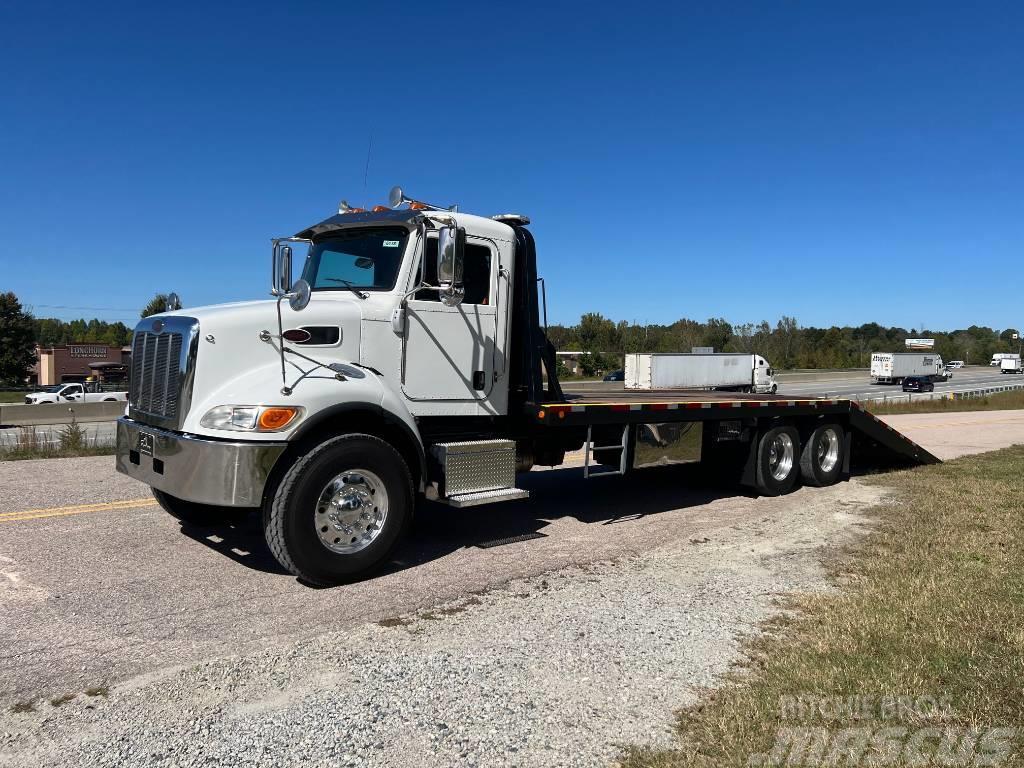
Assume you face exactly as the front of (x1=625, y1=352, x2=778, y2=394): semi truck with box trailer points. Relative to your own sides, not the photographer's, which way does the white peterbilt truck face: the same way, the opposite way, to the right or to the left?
the opposite way

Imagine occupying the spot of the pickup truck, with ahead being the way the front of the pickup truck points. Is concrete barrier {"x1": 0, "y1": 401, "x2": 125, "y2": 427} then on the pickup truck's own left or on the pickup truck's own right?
on the pickup truck's own left

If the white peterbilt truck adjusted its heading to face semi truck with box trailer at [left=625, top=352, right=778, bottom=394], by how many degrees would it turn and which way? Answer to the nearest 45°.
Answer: approximately 135° to its right

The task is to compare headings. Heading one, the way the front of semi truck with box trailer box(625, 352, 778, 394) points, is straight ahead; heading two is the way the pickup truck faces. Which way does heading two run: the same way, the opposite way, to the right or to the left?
the opposite way

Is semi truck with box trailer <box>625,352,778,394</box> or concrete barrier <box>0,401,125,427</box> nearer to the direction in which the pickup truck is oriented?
the concrete barrier

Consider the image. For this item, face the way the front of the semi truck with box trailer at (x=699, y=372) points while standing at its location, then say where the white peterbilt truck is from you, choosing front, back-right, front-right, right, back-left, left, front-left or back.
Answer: back-right

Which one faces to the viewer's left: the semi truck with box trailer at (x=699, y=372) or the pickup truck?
the pickup truck

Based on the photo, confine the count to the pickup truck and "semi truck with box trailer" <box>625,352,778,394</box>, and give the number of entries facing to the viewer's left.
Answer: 1

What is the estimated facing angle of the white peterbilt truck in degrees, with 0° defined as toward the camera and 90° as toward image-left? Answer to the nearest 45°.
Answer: approximately 45°

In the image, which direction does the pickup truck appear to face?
to the viewer's left

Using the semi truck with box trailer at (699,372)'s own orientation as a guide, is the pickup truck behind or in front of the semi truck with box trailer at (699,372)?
behind
